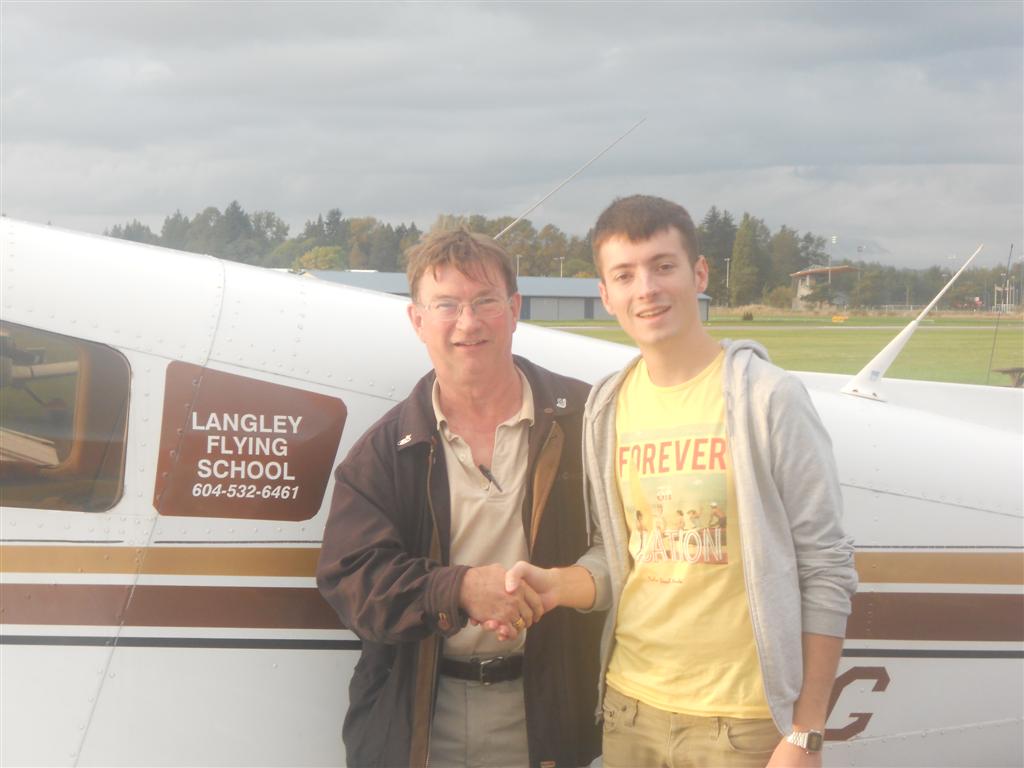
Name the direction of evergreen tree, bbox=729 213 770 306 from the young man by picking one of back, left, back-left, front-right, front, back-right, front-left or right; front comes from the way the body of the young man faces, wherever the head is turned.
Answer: back-right

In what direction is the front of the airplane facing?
to the viewer's left

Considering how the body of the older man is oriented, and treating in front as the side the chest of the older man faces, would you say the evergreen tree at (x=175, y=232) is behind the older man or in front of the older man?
behind

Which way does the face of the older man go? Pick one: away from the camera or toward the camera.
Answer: toward the camera

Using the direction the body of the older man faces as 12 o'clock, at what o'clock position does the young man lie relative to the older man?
The young man is roughly at 10 o'clock from the older man.

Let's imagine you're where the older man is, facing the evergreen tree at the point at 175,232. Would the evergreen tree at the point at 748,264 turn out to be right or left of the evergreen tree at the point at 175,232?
right

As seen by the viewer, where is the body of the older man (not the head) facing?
toward the camera

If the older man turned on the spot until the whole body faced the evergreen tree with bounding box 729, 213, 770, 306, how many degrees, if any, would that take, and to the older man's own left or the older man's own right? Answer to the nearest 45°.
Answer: approximately 180°

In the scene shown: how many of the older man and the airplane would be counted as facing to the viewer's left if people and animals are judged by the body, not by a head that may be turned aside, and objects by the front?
1

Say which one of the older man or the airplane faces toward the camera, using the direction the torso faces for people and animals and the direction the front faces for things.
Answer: the older man

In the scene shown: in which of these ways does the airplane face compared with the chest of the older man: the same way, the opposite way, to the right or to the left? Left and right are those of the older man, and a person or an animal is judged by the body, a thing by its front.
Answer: to the right

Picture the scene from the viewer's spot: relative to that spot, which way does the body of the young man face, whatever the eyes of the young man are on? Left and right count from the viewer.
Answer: facing the viewer and to the left of the viewer
